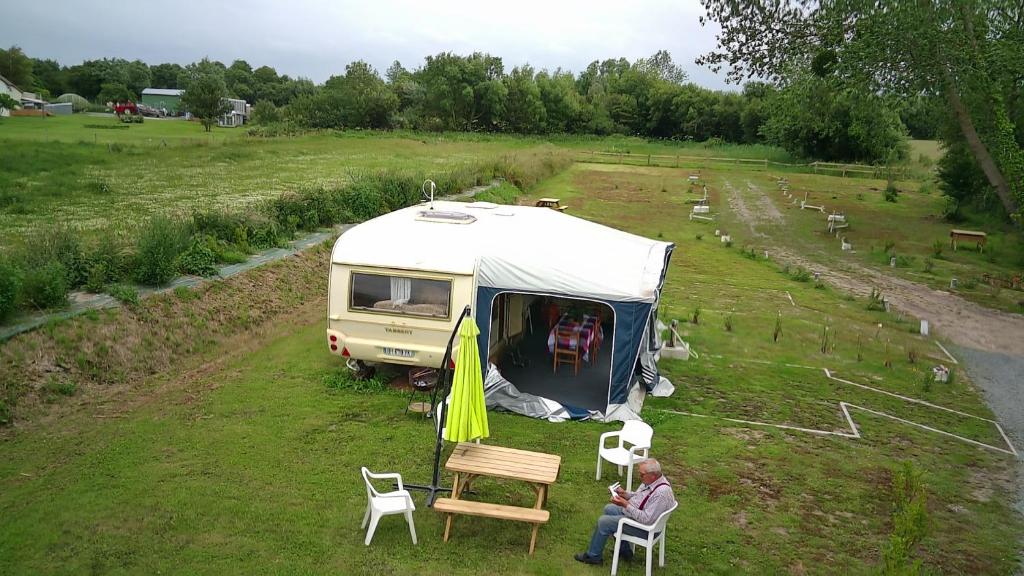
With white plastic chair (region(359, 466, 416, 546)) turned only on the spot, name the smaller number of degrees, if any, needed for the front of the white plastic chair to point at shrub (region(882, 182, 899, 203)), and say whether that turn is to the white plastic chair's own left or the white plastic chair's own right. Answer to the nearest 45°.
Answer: approximately 45° to the white plastic chair's own left

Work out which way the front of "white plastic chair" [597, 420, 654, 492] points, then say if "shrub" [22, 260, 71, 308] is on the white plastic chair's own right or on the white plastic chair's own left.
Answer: on the white plastic chair's own right

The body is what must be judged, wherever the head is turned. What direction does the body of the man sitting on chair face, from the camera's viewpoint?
to the viewer's left

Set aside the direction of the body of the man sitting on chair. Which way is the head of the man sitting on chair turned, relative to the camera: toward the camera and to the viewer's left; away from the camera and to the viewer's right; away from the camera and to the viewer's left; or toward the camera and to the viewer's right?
toward the camera and to the viewer's left

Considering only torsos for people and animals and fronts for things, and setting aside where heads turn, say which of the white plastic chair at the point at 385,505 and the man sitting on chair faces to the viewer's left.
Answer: the man sitting on chair

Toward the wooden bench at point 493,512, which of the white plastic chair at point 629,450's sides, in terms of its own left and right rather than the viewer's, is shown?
front

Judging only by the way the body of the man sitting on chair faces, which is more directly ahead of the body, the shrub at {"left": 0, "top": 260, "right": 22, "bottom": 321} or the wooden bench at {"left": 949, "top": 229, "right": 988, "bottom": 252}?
the shrub

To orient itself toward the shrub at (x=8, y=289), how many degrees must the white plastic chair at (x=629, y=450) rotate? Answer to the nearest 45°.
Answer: approximately 45° to its right

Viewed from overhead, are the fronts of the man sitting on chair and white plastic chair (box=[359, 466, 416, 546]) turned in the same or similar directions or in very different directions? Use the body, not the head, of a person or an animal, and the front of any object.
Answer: very different directions

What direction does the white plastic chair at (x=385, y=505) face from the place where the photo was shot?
facing to the right of the viewer

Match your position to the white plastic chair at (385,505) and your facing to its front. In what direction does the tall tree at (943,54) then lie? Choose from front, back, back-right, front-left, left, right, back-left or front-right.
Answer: front-left

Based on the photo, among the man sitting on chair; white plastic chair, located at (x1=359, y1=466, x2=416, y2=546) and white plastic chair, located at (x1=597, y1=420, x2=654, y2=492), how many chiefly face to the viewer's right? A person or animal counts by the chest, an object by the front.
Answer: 1

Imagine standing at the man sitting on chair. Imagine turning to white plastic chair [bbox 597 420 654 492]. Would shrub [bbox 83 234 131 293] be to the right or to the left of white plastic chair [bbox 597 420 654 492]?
left

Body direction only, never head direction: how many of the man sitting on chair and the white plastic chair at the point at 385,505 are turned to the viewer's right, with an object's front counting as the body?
1
